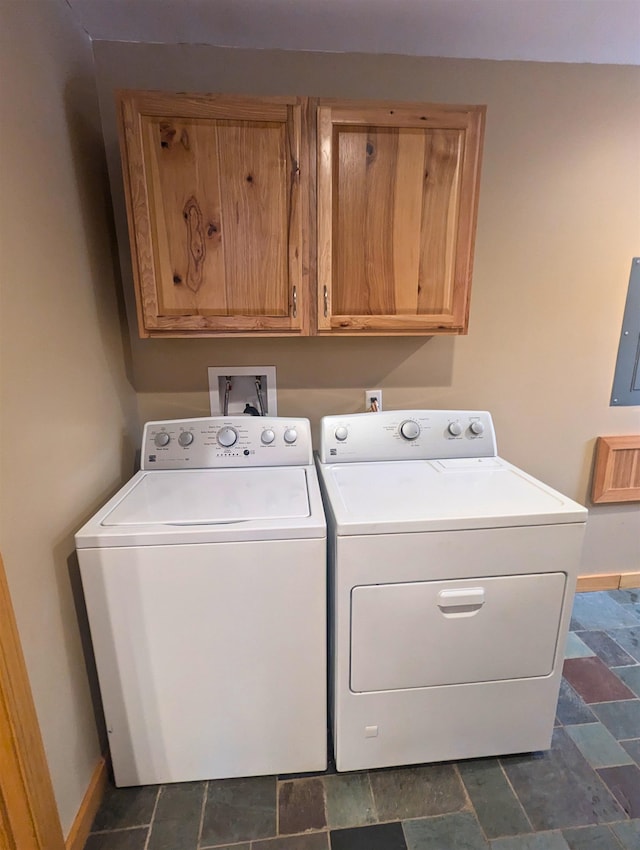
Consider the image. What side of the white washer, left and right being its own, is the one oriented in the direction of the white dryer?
left

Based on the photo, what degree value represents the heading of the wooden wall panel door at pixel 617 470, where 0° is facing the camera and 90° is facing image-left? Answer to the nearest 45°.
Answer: approximately 0°

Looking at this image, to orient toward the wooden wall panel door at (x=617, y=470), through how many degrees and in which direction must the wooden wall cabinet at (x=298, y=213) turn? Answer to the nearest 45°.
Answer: approximately 90° to its left

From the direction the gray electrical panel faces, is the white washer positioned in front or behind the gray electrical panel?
in front
